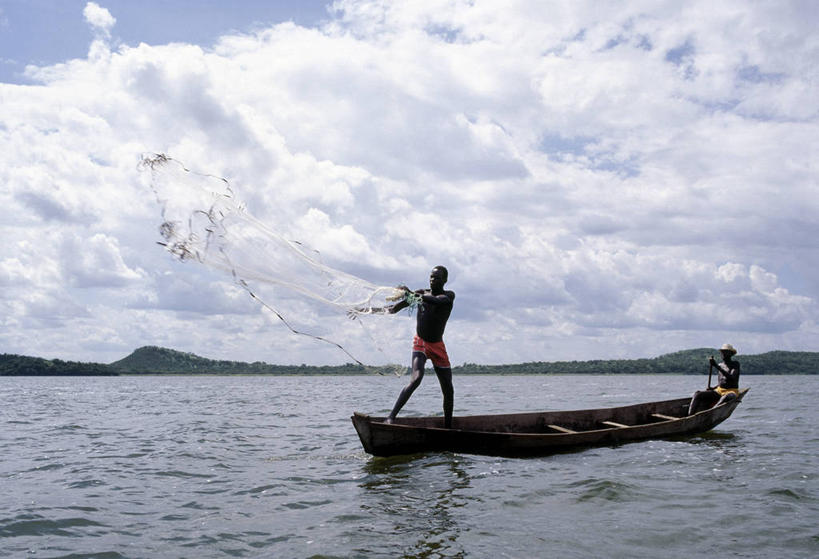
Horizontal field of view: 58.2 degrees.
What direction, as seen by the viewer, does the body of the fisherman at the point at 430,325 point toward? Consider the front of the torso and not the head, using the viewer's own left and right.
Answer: facing the viewer and to the left of the viewer

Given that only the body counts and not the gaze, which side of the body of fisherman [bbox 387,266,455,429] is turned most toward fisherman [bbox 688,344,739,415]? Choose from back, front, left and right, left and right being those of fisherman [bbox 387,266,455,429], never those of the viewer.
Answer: back
